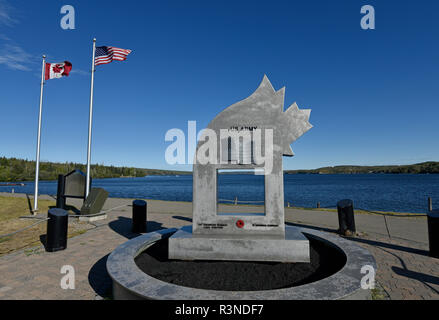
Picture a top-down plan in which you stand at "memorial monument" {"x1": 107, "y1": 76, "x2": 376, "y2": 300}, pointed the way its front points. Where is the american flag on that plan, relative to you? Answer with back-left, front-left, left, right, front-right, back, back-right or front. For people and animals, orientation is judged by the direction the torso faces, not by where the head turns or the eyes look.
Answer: back-right

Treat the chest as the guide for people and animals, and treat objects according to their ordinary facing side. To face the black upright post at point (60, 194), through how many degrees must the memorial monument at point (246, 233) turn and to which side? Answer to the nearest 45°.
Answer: approximately 135° to its right

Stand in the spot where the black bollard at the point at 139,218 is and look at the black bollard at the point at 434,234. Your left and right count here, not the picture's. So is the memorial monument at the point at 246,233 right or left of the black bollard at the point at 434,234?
right

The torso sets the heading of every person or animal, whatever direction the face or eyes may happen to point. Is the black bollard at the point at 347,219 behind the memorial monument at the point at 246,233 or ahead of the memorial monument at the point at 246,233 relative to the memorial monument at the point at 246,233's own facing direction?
behind

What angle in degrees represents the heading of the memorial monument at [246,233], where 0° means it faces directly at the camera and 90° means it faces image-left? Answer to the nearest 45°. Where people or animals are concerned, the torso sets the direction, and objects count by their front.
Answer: approximately 0°

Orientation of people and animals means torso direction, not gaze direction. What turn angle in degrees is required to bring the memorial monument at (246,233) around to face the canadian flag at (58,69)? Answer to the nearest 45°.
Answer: approximately 135° to its right

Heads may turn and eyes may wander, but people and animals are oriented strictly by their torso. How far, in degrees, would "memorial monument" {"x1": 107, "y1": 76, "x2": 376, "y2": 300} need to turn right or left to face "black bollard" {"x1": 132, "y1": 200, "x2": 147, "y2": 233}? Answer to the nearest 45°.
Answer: approximately 135° to its right

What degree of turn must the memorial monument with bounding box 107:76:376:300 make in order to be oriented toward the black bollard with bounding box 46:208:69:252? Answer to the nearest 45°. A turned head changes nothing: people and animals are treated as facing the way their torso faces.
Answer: approximately 90° to its right

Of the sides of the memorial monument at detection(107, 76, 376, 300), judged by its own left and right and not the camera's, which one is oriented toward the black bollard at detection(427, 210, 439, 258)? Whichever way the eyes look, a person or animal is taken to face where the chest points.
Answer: left
